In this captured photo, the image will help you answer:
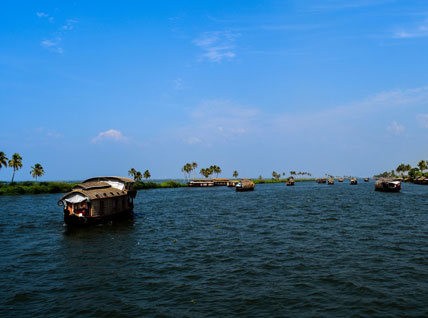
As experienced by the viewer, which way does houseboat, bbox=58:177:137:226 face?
facing the viewer and to the left of the viewer
